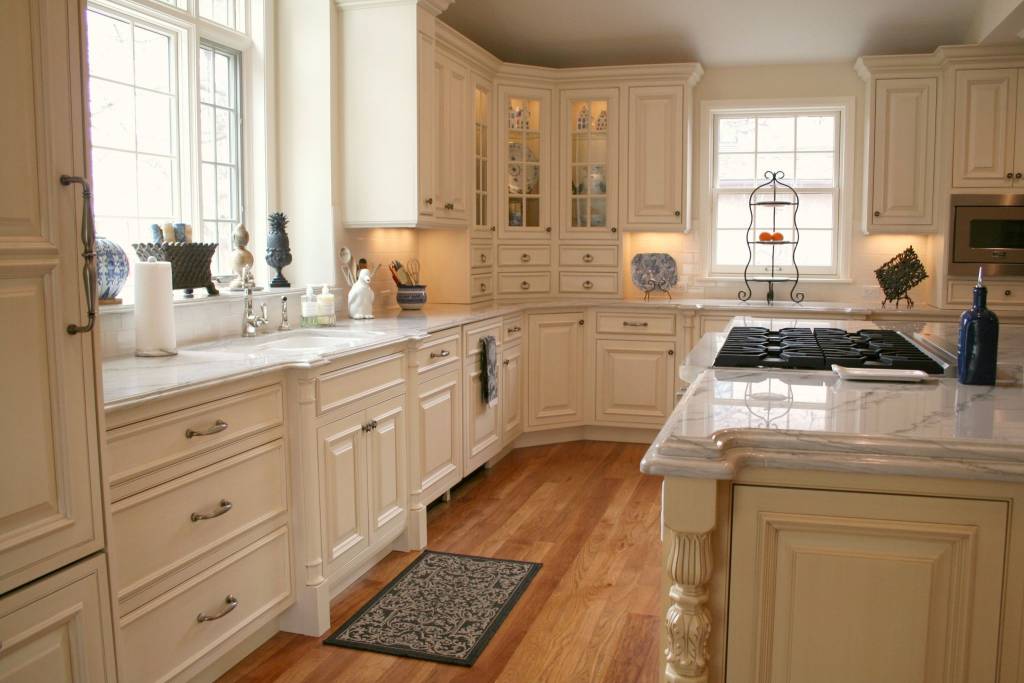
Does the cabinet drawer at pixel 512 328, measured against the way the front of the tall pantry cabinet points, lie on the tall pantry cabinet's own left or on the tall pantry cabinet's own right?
on the tall pantry cabinet's own left

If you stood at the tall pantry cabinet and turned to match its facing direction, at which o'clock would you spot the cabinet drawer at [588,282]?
The cabinet drawer is roughly at 9 o'clock from the tall pantry cabinet.

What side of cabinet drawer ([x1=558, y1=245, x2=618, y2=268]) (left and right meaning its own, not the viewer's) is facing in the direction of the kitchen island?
front

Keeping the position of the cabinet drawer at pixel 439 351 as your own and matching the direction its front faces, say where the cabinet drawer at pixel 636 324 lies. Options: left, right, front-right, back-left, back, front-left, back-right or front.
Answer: left

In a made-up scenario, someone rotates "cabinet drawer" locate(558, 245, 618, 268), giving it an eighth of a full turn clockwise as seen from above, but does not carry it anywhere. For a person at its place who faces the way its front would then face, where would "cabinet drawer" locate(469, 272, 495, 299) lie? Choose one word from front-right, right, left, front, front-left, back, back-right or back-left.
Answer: front

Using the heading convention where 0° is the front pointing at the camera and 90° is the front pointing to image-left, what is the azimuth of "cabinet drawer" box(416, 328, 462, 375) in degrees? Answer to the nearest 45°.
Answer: approximately 315°

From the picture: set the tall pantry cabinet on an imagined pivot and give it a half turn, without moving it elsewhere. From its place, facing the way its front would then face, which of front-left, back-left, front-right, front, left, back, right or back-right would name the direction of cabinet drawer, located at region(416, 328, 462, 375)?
right

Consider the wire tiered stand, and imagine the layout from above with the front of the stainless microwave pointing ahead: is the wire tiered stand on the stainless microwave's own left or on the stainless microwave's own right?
on the stainless microwave's own right

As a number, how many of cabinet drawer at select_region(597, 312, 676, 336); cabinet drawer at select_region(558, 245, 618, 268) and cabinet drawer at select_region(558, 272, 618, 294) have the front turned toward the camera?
3

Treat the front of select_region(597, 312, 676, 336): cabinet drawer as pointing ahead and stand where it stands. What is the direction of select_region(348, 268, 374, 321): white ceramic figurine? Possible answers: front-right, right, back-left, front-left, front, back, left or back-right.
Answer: front-right

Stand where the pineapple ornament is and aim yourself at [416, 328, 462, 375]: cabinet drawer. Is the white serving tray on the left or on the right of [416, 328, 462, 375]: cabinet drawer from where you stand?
right

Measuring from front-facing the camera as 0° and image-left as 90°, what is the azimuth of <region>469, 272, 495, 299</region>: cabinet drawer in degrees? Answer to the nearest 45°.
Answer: approximately 315°

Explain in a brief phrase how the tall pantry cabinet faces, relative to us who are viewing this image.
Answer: facing the viewer and to the right of the viewer

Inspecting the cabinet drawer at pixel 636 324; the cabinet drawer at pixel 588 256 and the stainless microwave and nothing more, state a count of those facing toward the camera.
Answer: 3

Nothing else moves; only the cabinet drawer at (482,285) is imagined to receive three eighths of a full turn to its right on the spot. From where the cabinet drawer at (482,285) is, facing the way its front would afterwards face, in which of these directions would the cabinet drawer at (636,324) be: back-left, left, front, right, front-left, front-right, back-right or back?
back
